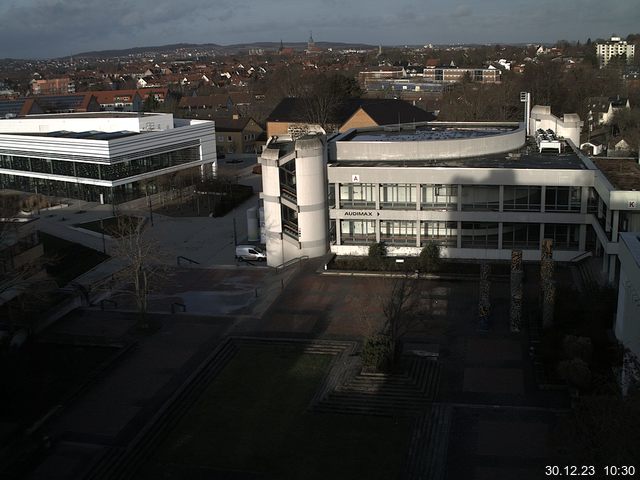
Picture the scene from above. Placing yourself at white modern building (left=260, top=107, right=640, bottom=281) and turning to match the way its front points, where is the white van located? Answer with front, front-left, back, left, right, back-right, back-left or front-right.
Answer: right

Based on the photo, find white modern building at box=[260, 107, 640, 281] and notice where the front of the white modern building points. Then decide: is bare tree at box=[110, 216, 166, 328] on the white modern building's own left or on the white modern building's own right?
on the white modern building's own right

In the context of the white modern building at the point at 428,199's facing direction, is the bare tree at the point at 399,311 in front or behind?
in front

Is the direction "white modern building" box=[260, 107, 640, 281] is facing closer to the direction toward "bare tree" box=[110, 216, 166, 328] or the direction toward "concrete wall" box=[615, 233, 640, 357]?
the concrete wall

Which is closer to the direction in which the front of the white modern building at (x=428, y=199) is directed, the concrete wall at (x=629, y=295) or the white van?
the concrete wall

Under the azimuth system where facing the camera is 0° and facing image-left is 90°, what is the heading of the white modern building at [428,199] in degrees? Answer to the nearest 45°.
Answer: approximately 0°
